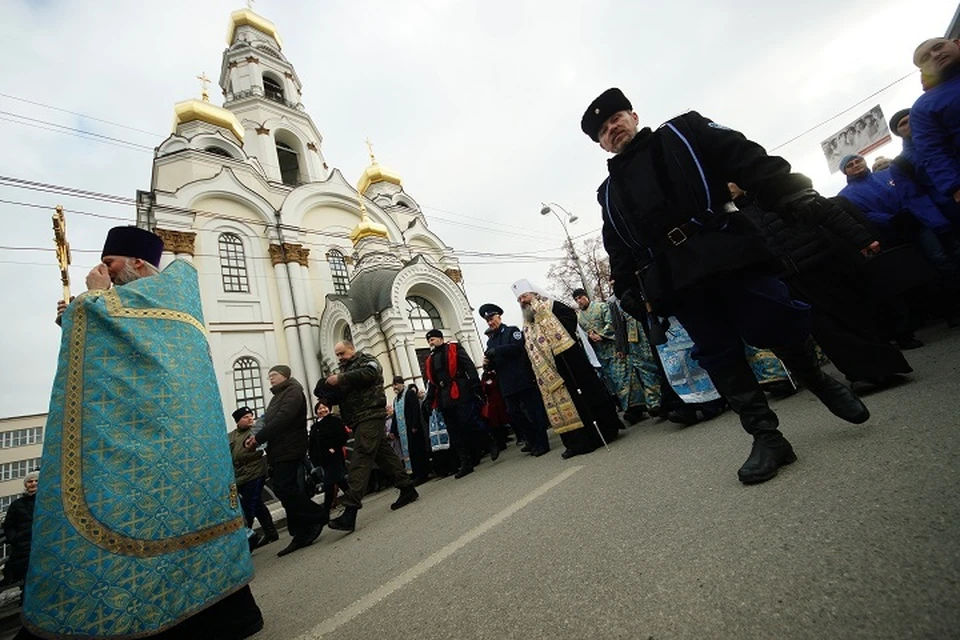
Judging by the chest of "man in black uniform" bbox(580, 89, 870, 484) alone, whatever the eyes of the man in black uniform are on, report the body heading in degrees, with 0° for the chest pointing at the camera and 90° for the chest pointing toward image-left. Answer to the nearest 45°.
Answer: approximately 0°

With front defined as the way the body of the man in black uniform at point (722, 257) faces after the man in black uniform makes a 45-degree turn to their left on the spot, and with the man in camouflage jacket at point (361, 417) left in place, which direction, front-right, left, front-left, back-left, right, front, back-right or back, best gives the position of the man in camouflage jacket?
back-right

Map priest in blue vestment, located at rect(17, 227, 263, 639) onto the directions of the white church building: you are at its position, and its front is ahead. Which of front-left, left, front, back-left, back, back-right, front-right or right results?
front-right

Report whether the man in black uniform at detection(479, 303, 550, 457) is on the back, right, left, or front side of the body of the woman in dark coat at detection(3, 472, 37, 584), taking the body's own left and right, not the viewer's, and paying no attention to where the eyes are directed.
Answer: front

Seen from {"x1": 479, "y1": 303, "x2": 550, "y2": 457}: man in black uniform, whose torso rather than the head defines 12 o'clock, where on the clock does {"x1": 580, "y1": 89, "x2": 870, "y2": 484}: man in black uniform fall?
{"x1": 580, "y1": 89, "x2": 870, "y2": 484}: man in black uniform is roughly at 10 o'clock from {"x1": 479, "y1": 303, "x2": 550, "y2": 457}: man in black uniform.

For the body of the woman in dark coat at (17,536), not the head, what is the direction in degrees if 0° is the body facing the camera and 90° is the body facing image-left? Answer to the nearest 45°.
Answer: approximately 315°

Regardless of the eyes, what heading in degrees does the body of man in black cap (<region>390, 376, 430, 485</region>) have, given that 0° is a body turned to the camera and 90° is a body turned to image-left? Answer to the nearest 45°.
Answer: approximately 45°

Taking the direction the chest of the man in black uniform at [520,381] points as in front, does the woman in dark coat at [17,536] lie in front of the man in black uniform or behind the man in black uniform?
in front

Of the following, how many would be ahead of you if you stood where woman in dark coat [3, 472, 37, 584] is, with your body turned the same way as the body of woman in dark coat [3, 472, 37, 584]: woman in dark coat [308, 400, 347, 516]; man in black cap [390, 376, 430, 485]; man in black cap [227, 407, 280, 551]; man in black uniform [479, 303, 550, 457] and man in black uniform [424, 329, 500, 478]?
5
